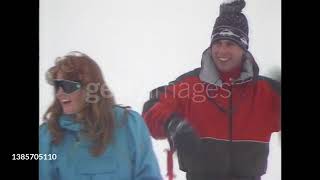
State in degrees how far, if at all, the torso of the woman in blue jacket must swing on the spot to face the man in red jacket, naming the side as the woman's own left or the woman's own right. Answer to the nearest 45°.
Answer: approximately 135° to the woman's own left

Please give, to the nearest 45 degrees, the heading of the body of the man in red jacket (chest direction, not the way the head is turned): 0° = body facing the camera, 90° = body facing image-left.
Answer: approximately 0°

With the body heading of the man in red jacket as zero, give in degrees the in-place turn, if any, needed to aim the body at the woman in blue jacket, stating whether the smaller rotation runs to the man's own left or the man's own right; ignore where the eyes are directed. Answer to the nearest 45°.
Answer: approximately 90° to the man's own right

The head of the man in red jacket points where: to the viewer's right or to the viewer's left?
to the viewer's left
